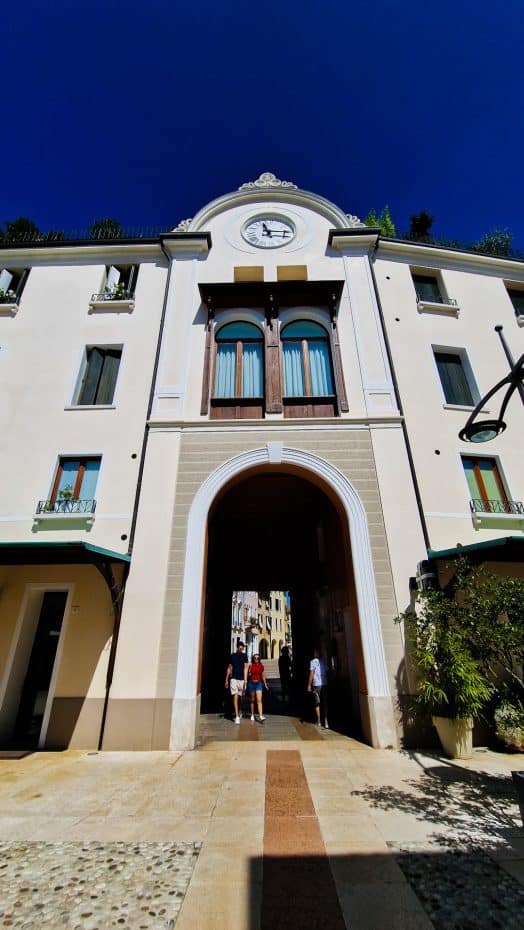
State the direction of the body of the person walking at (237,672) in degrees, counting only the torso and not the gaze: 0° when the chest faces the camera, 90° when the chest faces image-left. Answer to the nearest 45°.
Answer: approximately 0°

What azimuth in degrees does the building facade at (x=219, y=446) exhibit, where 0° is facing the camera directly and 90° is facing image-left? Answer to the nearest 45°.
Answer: approximately 0°

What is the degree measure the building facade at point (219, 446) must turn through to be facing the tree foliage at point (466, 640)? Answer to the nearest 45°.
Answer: approximately 90° to its left
